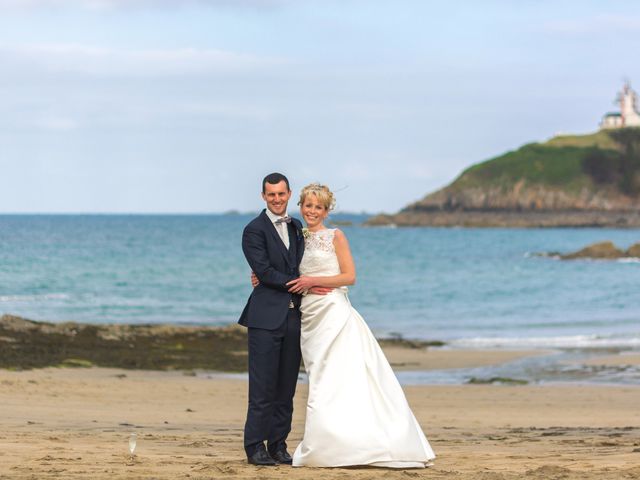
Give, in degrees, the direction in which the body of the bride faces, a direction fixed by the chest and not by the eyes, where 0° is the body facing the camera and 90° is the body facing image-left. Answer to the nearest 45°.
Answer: approximately 45°

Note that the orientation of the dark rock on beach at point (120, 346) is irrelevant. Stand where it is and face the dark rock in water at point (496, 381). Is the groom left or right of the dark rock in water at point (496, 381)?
right

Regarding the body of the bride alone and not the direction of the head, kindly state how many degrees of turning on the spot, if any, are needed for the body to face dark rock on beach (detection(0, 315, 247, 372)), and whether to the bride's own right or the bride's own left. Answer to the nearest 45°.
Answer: approximately 135° to the bride's own right

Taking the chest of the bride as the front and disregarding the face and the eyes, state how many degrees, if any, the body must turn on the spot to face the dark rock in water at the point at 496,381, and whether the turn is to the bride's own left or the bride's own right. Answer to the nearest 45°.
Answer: approximately 135° to the bride's own right

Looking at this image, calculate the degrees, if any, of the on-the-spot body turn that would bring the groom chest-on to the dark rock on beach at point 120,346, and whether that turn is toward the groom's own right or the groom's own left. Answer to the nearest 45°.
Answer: approximately 135° to the groom's own left

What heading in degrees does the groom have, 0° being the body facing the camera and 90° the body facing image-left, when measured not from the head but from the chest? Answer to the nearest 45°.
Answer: approximately 315°
